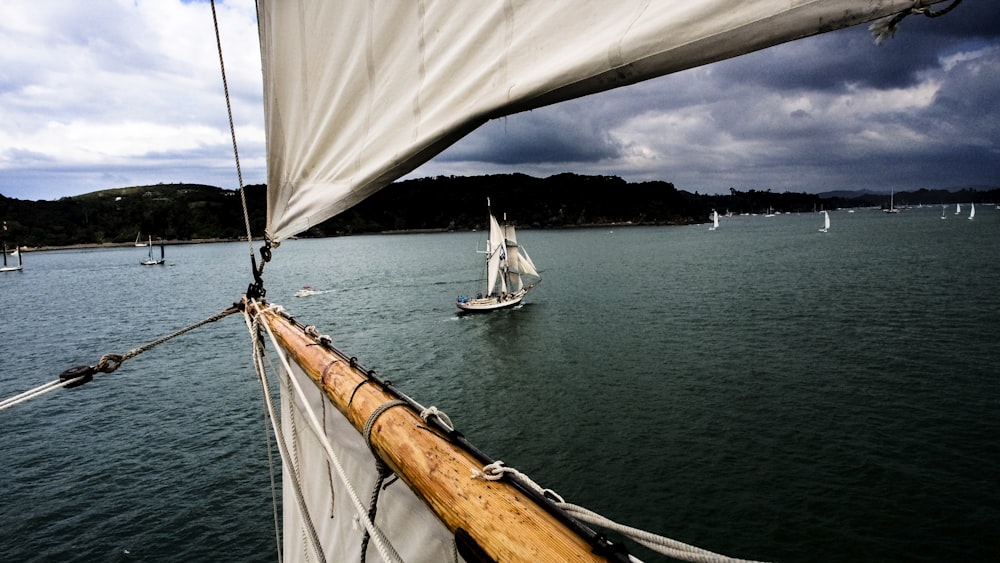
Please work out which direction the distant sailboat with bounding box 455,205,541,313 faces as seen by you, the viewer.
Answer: facing away from the viewer and to the right of the viewer
